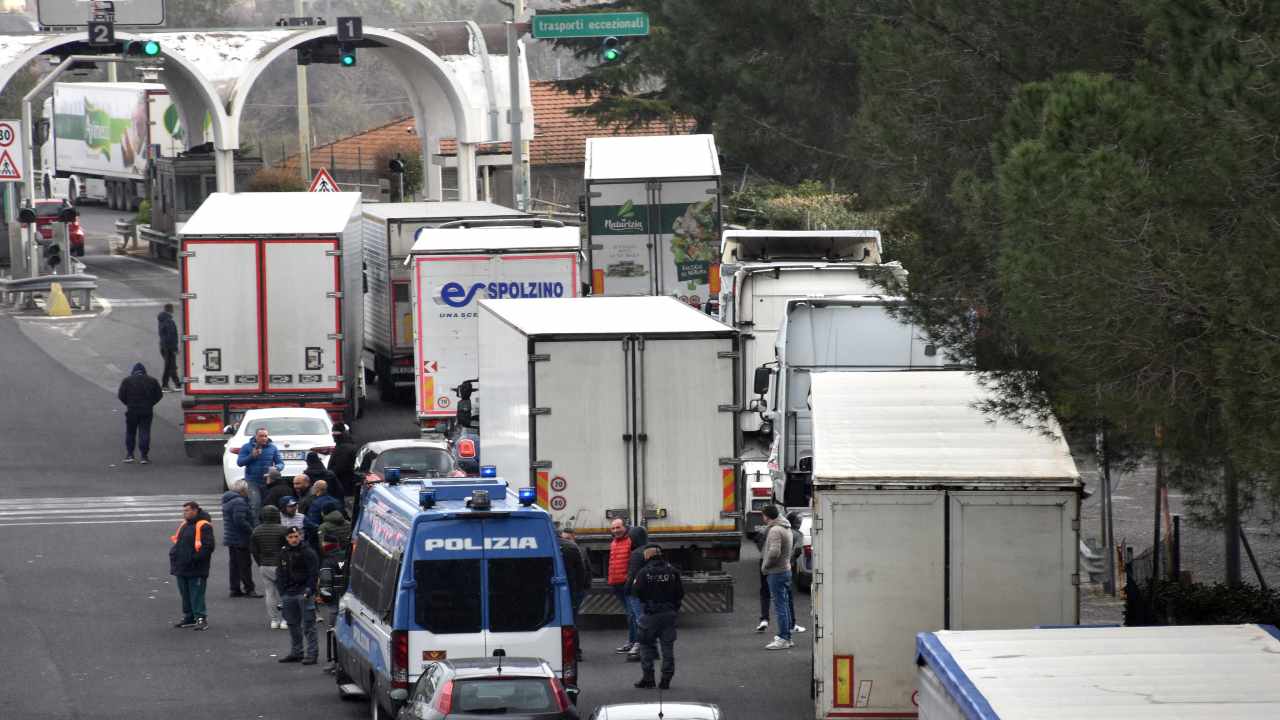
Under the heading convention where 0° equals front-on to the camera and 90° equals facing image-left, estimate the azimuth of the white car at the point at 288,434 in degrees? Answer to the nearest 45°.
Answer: approximately 180°

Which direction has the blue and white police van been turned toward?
away from the camera

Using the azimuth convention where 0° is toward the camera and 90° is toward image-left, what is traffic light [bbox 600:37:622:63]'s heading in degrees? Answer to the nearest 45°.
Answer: approximately 0°

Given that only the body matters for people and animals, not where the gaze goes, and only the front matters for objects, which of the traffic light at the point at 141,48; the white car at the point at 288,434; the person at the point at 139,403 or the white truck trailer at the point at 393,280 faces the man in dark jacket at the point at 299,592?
the traffic light

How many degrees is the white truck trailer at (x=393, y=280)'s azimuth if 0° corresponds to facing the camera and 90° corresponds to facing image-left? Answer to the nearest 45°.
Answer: approximately 180°

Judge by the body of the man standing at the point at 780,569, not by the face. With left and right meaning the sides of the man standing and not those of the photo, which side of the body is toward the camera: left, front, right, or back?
left

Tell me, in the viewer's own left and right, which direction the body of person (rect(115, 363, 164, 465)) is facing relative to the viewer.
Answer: facing away from the viewer

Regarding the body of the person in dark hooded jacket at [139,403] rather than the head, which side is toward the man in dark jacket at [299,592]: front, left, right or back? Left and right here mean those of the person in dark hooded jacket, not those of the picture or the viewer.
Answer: back

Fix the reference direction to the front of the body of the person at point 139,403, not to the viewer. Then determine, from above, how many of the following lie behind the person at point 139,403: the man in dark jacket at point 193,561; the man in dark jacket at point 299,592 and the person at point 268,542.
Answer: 3
